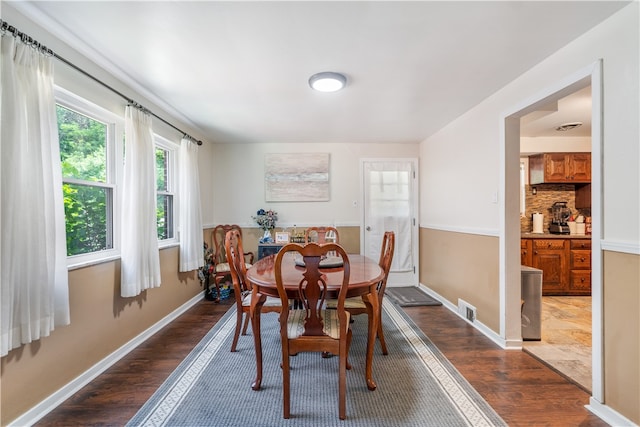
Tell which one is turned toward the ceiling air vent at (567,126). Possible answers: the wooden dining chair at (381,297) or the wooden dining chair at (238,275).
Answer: the wooden dining chair at (238,275)

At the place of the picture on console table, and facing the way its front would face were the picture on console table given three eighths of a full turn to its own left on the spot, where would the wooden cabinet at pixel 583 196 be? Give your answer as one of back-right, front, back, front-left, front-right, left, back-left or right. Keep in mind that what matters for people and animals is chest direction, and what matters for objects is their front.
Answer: front-right

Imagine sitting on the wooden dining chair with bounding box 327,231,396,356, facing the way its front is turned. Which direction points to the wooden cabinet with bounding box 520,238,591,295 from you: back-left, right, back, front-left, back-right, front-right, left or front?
back-right

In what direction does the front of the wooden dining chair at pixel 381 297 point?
to the viewer's left

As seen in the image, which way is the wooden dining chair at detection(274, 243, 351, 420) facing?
away from the camera

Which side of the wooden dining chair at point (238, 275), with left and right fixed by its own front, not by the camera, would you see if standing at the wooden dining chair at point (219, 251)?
left

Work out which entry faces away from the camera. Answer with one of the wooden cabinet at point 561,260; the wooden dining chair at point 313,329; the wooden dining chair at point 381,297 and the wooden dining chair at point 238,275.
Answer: the wooden dining chair at point 313,329

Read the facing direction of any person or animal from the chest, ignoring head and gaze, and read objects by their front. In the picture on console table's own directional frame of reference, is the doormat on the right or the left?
on its left

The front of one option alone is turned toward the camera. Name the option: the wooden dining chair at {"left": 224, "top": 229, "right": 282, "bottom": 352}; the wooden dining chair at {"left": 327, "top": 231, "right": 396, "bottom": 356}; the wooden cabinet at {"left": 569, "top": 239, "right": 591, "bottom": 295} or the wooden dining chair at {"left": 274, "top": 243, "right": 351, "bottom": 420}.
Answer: the wooden cabinet
